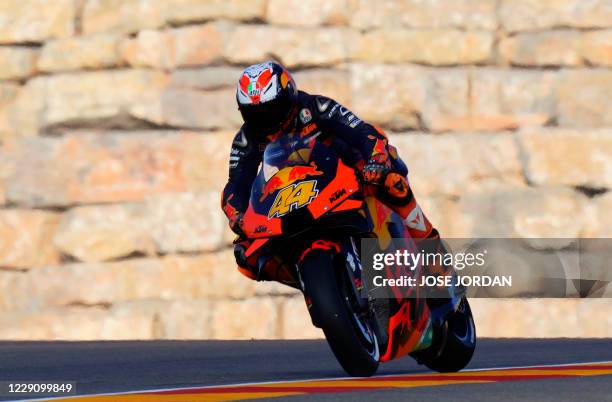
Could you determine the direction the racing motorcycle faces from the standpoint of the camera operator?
facing the viewer and to the left of the viewer
